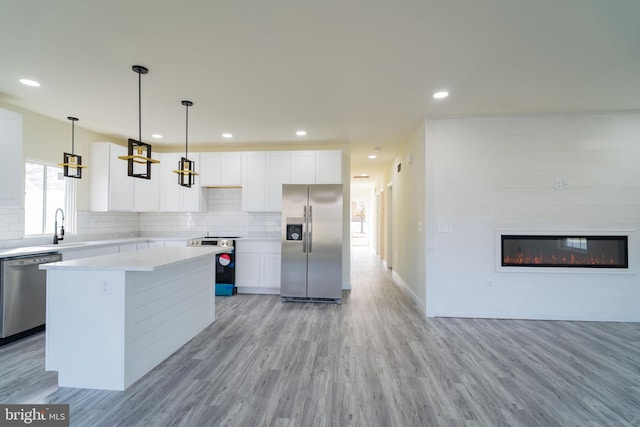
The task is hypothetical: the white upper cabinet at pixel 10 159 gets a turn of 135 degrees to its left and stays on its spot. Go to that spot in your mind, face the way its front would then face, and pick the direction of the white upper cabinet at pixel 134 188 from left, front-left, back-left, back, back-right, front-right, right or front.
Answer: front-right

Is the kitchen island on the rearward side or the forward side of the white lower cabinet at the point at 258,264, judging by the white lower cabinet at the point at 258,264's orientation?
on the forward side

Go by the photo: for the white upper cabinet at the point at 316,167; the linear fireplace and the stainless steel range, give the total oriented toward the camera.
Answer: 3

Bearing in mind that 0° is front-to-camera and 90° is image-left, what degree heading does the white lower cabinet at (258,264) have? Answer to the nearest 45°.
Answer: approximately 0°

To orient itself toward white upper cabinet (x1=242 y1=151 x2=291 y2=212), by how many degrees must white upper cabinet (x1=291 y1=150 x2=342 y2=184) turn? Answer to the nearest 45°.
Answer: approximately 90° to its right

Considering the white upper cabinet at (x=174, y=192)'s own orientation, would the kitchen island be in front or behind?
in front

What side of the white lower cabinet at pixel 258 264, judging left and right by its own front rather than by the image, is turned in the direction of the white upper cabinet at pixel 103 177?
right

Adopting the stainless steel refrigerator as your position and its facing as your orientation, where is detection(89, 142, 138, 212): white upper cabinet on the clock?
The white upper cabinet is roughly at 3 o'clock from the stainless steel refrigerator.

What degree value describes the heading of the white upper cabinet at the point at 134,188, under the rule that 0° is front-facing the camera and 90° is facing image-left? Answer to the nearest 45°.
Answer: approximately 315°

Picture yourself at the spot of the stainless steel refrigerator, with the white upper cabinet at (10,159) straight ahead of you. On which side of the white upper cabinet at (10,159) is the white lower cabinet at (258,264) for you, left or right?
right

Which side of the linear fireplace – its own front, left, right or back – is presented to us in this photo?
front
